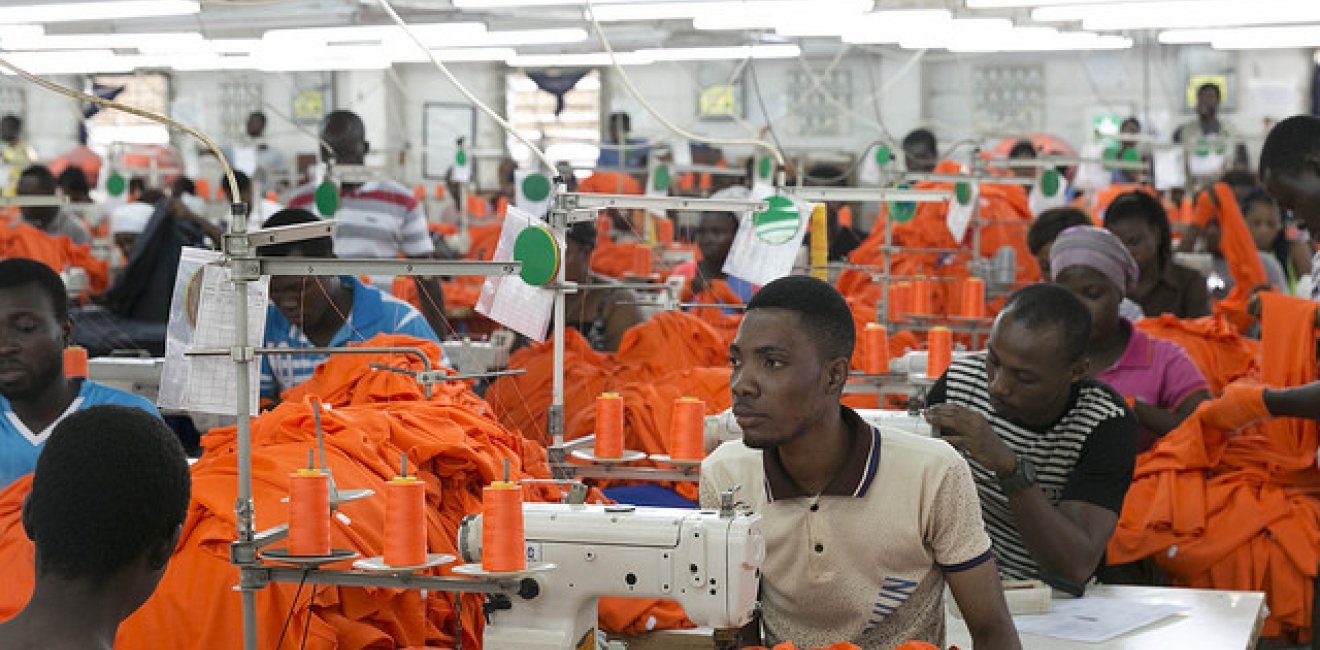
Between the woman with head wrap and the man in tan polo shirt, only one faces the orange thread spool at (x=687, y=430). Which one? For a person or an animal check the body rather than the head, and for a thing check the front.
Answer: the woman with head wrap

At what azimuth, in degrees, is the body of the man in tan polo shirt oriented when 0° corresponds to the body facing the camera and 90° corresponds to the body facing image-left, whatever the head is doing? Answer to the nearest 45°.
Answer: approximately 45°

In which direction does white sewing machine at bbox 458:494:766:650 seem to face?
away from the camera

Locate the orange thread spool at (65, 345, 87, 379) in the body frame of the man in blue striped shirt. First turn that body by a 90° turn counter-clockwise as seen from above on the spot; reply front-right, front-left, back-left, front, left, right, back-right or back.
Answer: back-right

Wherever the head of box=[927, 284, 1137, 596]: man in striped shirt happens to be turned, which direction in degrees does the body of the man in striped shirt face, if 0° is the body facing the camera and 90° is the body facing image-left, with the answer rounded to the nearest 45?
approximately 45°

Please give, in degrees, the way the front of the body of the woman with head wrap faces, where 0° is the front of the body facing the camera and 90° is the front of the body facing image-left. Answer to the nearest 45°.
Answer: approximately 45°

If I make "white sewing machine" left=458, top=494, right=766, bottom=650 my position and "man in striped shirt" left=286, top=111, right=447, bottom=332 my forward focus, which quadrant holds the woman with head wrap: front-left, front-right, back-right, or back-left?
front-right

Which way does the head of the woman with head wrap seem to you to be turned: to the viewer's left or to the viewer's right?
to the viewer's left

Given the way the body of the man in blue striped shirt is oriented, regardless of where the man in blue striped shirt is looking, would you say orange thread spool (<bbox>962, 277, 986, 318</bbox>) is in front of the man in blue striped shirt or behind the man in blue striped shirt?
behind

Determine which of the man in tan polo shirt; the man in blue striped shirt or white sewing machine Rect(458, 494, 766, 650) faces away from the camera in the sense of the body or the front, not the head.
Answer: the white sewing machine

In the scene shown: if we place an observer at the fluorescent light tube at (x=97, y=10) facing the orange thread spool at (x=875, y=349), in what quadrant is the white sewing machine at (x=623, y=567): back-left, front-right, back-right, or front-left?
front-right

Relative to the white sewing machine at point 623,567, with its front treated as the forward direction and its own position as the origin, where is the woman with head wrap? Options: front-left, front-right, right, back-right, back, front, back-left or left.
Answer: front-right

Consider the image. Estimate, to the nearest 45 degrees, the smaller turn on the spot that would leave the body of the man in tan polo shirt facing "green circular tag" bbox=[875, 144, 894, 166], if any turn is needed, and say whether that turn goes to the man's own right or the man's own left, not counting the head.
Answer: approximately 135° to the man's own right

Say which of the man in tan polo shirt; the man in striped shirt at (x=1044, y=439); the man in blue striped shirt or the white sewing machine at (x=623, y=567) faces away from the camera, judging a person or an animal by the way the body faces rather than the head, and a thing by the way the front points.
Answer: the white sewing machine
